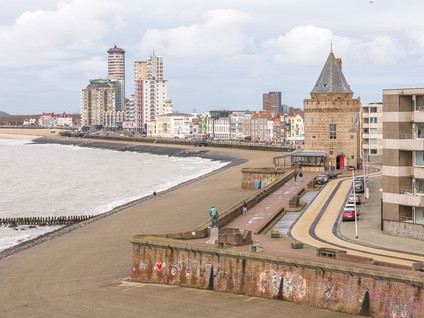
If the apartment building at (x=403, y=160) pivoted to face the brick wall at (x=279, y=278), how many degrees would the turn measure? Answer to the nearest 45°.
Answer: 0° — it already faces it

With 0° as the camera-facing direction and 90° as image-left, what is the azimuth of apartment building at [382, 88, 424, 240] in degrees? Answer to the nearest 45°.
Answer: approximately 45°
